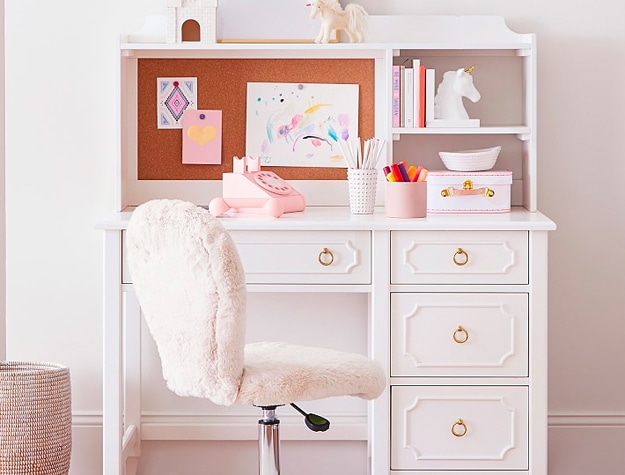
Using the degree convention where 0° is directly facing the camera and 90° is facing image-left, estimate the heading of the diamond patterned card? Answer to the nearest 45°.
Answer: approximately 0°

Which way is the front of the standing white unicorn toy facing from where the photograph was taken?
facing to the left of the viewer

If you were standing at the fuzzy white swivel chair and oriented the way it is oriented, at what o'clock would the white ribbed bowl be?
The white ribbed bowl is roughly at 12 o'clock from the fuzzy white swivel chair.
